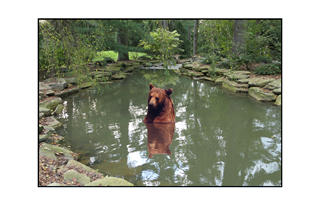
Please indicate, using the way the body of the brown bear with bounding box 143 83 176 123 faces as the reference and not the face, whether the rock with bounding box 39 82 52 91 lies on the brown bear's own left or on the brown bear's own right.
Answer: on the brown bear's own right

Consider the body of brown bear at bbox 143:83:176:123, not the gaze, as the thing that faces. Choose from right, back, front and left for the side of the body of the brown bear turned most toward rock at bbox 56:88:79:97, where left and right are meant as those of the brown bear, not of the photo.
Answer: right

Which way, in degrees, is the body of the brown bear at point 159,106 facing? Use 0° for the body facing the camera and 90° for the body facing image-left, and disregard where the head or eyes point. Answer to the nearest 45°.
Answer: approximately 45°

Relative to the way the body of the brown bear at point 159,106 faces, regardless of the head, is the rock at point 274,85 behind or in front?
behind

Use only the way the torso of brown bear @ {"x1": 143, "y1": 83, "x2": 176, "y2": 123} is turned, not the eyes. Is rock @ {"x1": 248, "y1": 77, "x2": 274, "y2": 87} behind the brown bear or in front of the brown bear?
behind

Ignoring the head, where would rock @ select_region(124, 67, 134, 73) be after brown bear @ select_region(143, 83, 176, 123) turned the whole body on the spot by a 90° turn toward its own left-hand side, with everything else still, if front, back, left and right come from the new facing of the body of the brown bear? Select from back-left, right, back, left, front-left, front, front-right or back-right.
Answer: back-left

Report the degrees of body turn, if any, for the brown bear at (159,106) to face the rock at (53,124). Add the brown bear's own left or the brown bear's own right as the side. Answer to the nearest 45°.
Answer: approximately 45° to the brown bear's own right

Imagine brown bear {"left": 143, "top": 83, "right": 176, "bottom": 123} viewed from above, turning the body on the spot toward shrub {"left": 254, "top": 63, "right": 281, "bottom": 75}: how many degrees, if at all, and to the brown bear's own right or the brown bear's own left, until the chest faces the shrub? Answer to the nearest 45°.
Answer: approximately 180°
